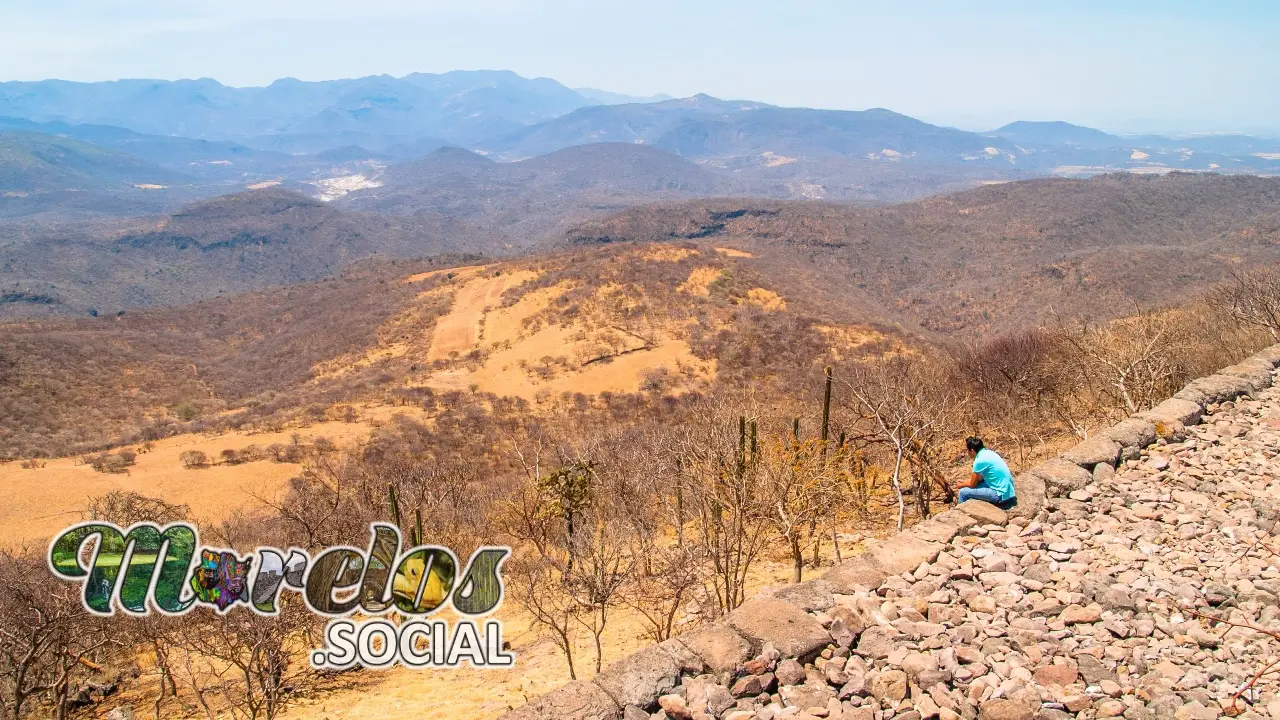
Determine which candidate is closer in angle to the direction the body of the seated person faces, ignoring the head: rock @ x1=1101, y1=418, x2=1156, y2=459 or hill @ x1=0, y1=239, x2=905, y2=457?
the hill

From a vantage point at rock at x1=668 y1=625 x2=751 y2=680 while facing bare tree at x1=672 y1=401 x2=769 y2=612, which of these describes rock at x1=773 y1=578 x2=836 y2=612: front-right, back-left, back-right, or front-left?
front-right

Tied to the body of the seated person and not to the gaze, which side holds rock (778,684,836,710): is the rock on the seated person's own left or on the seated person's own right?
on the seated person's own left

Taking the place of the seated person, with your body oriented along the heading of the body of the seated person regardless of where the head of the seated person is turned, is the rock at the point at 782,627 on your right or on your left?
on your left

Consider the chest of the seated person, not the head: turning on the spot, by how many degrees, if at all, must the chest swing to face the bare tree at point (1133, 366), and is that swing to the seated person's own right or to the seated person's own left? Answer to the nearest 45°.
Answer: approximately 90° to the seated person's own right

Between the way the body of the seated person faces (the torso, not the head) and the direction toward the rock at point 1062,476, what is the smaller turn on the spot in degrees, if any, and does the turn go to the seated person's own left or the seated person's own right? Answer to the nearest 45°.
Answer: approximately 135° to the seated person's own right

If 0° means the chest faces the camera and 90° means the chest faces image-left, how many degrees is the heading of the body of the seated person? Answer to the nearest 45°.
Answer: approximately 90°

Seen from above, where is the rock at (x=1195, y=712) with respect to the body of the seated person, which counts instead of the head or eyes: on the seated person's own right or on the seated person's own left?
on the seated person's own left

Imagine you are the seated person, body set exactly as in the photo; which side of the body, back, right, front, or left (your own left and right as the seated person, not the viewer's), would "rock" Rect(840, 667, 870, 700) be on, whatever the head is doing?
left

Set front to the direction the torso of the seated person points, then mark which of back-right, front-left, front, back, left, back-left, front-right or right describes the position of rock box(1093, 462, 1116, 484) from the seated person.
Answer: back-right

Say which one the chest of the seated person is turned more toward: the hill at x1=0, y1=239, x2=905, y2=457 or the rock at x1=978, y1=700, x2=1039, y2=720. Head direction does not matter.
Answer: the hill

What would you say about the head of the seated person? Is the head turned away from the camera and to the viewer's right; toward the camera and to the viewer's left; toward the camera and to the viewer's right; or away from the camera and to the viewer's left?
away from the camera and to the viewer's left

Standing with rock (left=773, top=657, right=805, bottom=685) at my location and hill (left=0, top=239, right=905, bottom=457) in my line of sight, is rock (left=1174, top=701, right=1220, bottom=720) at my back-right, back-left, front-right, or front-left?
back-right

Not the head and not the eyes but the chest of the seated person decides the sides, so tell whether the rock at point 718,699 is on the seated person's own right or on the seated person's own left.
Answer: on the seated person's own left

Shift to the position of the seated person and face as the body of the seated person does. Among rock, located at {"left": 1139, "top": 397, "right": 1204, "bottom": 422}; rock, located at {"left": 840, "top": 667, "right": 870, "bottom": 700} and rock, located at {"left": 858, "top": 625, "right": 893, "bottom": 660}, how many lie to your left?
2
